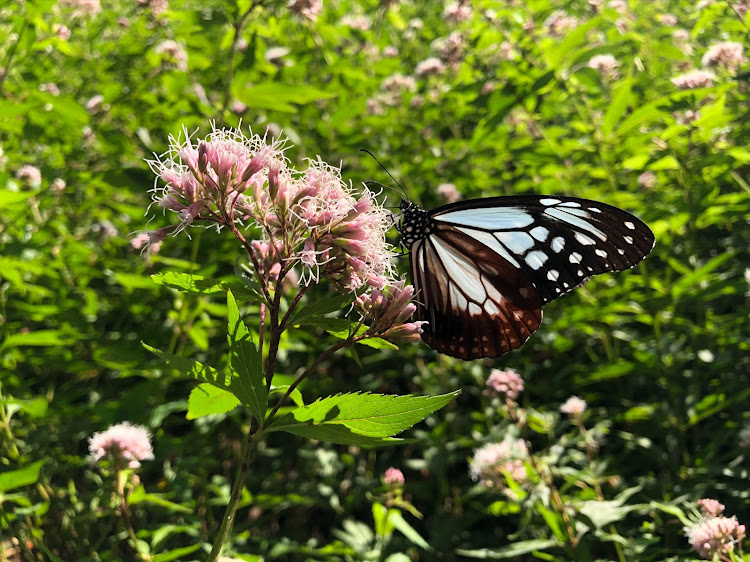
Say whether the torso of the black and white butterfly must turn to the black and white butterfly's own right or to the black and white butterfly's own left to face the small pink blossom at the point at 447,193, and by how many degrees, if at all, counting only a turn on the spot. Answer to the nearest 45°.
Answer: approximately 90° to the black and white butterfly's own right

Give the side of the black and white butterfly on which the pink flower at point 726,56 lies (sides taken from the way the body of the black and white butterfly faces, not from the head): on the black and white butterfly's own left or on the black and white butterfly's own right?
on the black and white butterfly's own right

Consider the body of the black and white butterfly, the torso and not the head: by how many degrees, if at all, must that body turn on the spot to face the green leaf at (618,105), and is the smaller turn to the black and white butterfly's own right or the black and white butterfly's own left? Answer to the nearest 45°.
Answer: approximately 90° to the black and white butterfly's own right

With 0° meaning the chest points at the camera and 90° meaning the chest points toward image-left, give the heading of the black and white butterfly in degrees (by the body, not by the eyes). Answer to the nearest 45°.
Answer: approximately 90°

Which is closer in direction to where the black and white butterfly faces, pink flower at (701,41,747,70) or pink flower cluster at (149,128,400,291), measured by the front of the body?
the pink flower cluster
